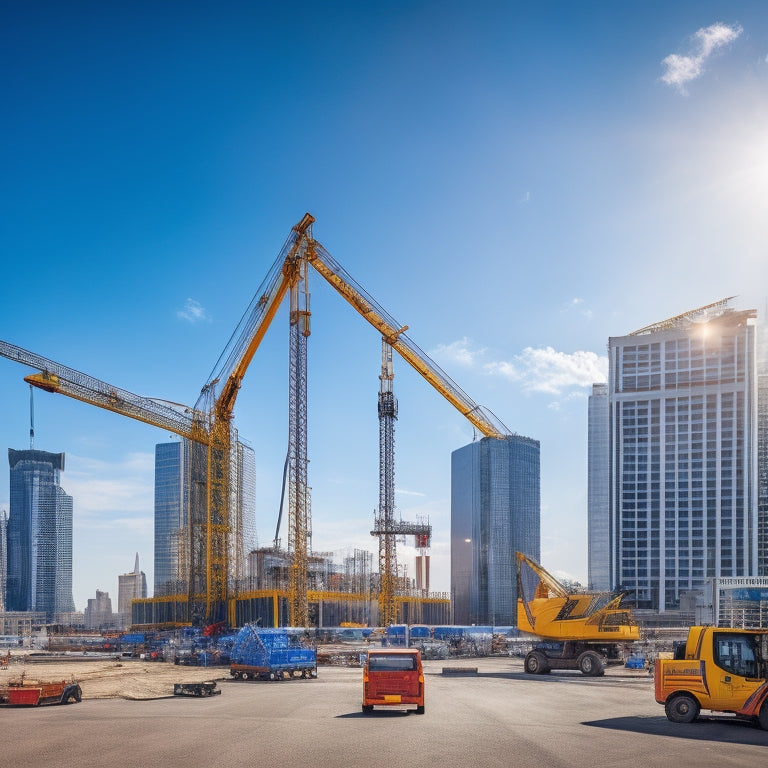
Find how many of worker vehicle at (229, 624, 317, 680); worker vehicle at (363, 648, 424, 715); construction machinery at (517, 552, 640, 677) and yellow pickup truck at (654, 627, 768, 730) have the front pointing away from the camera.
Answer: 1

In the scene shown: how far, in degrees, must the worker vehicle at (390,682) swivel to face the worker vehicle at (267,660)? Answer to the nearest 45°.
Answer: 0° — it already faces it

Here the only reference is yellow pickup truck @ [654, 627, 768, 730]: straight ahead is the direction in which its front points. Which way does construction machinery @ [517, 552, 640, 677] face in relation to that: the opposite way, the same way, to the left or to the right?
the opposite way

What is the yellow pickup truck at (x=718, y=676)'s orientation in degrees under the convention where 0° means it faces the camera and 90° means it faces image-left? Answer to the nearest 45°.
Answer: approximately 270°

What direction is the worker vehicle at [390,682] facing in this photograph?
away from the camera

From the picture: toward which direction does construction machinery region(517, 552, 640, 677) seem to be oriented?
to the viewer's left
